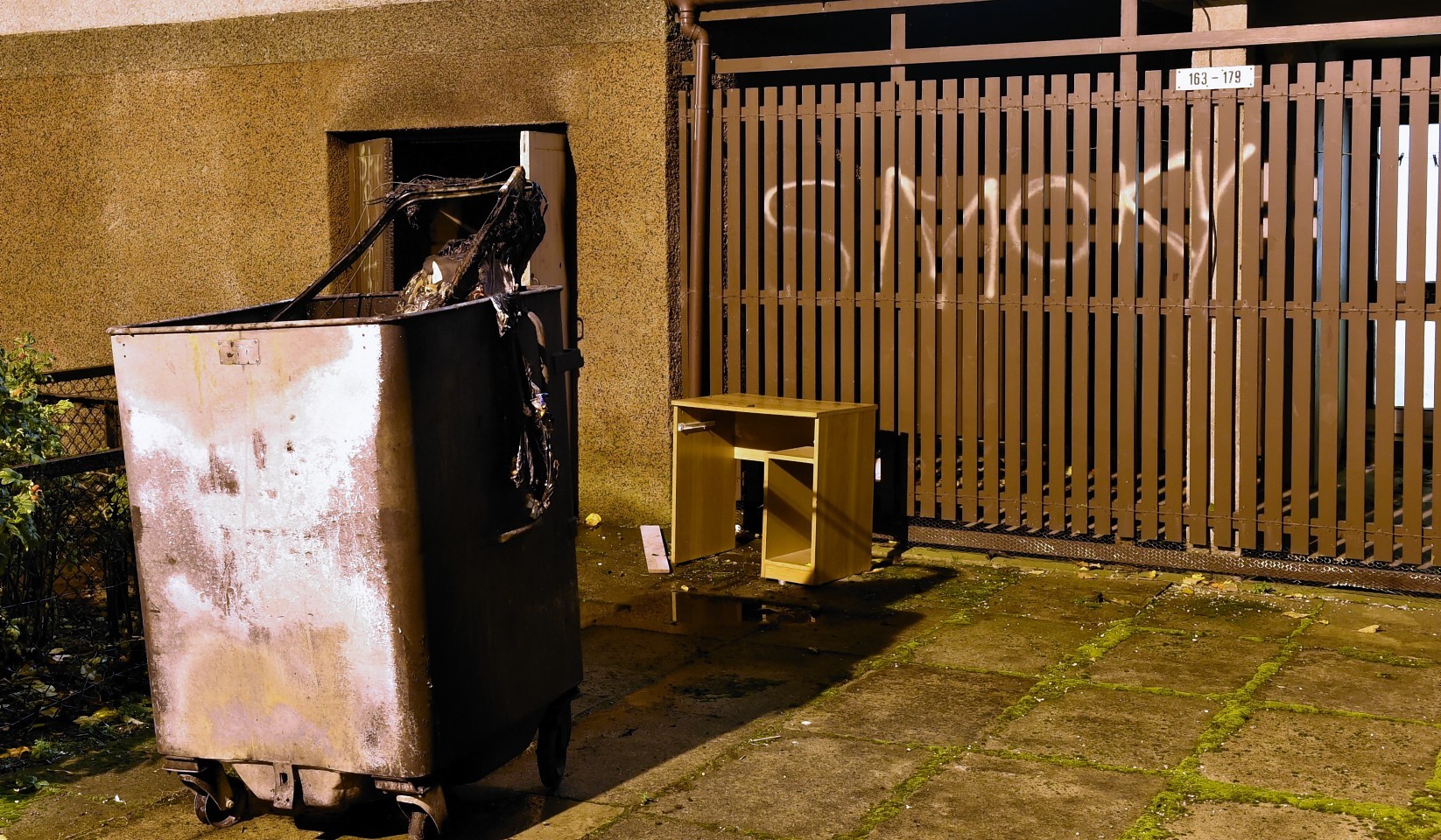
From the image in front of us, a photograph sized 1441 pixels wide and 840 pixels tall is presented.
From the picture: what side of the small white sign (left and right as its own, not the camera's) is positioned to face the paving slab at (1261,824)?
front

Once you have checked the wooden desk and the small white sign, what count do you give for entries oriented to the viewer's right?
0

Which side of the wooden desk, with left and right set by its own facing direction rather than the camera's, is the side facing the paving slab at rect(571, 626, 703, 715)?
front

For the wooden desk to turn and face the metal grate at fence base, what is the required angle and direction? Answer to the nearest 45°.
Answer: approximately 135° to its left

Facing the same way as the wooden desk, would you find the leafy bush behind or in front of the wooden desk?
in front

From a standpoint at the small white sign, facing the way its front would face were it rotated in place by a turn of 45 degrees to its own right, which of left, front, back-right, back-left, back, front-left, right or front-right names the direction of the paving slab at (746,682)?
front

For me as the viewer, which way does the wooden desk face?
facing the viewer and to the left of the viewer

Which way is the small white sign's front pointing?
toward the camera

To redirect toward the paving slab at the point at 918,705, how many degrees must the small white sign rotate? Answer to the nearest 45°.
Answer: approximately 45° to its right

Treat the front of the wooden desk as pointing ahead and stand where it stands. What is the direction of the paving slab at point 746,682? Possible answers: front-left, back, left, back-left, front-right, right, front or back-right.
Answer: front-left

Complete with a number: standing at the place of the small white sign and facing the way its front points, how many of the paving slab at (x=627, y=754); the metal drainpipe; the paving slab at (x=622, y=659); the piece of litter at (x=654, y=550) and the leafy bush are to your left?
0

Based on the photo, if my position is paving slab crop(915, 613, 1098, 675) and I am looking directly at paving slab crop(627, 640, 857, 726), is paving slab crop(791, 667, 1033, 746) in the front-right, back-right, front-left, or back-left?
front-left

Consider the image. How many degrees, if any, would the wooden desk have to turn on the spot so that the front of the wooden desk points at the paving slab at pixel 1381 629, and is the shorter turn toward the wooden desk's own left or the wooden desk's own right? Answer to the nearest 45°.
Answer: approximately 90° to the wooden desk's own left

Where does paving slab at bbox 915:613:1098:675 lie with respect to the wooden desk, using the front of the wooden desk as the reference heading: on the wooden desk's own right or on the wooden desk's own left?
on the wooden desk's own left

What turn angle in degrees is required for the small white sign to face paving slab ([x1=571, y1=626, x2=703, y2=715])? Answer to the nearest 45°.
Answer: approximately 45° to its right

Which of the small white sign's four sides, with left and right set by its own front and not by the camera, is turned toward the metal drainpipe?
right

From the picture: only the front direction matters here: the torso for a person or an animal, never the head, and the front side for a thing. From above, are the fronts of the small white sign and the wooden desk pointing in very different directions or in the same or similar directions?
same or similar directions

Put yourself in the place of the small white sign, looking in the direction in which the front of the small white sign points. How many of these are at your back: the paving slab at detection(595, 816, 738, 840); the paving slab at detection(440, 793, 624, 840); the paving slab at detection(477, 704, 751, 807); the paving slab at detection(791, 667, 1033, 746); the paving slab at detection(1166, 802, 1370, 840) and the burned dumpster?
0
